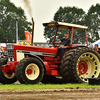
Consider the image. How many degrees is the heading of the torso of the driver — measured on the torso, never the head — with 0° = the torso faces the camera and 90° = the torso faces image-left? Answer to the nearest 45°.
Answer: approximately 45°

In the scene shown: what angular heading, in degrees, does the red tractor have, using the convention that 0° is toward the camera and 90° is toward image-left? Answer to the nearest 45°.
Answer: approximately 45°
